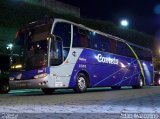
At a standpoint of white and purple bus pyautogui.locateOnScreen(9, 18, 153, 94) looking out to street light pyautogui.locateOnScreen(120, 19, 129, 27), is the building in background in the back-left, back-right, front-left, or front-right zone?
front-left

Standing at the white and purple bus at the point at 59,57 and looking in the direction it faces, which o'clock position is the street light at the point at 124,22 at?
The street light is roughly at 5 o'clock from the white and purple bus.

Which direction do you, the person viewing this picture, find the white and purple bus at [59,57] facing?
facing the viewer and to the left of the viewer

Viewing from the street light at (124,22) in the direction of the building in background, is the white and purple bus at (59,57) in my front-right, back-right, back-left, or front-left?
front-left

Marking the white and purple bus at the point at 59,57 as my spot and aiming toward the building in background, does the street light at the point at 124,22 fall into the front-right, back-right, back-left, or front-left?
front-right

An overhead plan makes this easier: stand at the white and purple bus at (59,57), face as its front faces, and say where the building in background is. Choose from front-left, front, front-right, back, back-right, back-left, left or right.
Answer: back-right

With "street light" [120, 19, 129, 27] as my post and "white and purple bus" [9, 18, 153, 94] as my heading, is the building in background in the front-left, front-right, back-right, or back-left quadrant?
front-right
